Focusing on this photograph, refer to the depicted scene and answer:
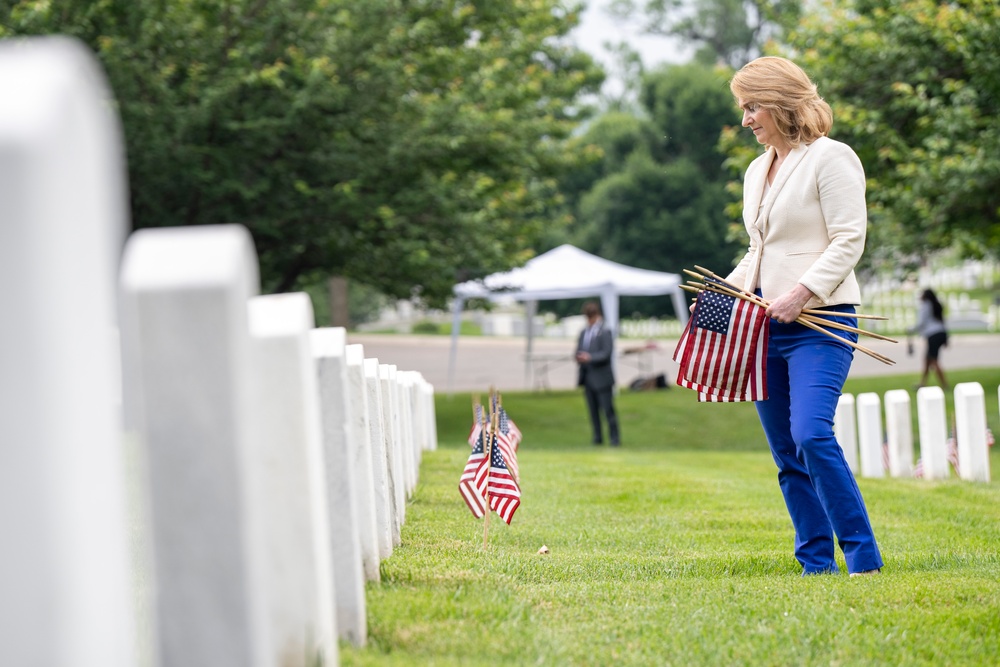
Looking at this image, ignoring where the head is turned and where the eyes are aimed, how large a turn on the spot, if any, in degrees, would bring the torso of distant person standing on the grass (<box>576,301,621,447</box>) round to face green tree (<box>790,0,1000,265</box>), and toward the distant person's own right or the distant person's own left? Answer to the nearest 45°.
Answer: approximately 135° to the distant person's own left

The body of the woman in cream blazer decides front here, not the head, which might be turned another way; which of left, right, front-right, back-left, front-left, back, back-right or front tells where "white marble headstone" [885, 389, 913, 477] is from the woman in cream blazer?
back-right

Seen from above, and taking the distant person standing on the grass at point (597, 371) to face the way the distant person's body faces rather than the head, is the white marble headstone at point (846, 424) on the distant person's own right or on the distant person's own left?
on the distant person's own left

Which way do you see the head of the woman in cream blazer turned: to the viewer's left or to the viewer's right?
to the viewer's left

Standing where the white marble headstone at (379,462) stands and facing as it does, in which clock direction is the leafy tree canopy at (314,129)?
The leafy tree canopy is roughly at 9 o'clock from the white marble headstone.

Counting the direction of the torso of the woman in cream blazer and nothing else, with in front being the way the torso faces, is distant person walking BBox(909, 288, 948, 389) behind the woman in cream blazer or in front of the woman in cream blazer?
behind

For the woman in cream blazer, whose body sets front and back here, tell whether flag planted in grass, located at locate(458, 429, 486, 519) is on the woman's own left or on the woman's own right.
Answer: on the woman's own right

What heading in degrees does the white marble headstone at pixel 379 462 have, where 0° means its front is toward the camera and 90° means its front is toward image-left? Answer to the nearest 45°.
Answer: approximately 270°

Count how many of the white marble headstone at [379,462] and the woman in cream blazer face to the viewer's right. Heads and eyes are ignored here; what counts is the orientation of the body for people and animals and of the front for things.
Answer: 1

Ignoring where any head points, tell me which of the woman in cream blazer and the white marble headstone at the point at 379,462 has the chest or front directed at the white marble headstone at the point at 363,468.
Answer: the woman in cream blazer
